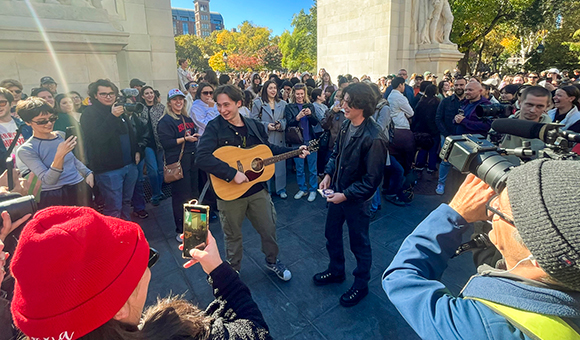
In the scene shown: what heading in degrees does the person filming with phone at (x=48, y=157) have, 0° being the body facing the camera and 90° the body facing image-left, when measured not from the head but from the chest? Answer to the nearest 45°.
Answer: approximately 315°

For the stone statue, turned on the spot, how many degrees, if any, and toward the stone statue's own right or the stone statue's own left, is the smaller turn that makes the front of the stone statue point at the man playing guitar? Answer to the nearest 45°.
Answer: approximately 45° to the stone statue's own right

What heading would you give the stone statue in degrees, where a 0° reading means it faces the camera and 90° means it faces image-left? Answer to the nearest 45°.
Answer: approximately 315°

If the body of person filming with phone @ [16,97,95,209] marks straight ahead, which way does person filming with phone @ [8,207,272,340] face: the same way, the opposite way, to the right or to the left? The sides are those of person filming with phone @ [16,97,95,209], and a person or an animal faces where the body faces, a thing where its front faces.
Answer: to the left

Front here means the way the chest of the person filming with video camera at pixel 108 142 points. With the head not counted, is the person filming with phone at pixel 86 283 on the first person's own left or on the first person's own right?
on the first person's own right

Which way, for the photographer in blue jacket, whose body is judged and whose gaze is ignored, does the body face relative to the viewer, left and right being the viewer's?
facing away from the viewer and to the left of the viewer

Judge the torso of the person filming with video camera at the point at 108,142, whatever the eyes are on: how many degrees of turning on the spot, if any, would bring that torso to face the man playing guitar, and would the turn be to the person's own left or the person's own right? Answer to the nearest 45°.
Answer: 0° — they already face them

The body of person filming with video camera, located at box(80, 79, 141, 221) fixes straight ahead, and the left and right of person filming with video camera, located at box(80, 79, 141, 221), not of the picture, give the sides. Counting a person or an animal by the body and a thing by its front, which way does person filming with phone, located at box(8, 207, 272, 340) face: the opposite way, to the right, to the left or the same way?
to the left

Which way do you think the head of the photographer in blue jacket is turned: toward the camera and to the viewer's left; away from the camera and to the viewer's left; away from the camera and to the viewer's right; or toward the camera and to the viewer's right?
away from the camera and to the viewer's left

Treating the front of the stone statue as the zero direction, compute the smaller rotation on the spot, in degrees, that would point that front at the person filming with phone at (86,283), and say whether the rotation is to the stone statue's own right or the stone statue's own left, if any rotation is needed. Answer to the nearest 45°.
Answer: approximately 45° to the stone statue's own right

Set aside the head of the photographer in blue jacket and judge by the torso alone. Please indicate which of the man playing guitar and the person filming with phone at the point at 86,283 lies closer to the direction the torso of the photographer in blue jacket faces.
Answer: the man playing guitar

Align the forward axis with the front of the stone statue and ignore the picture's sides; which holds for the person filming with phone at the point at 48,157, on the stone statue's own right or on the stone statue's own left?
on the stone statue's own right
